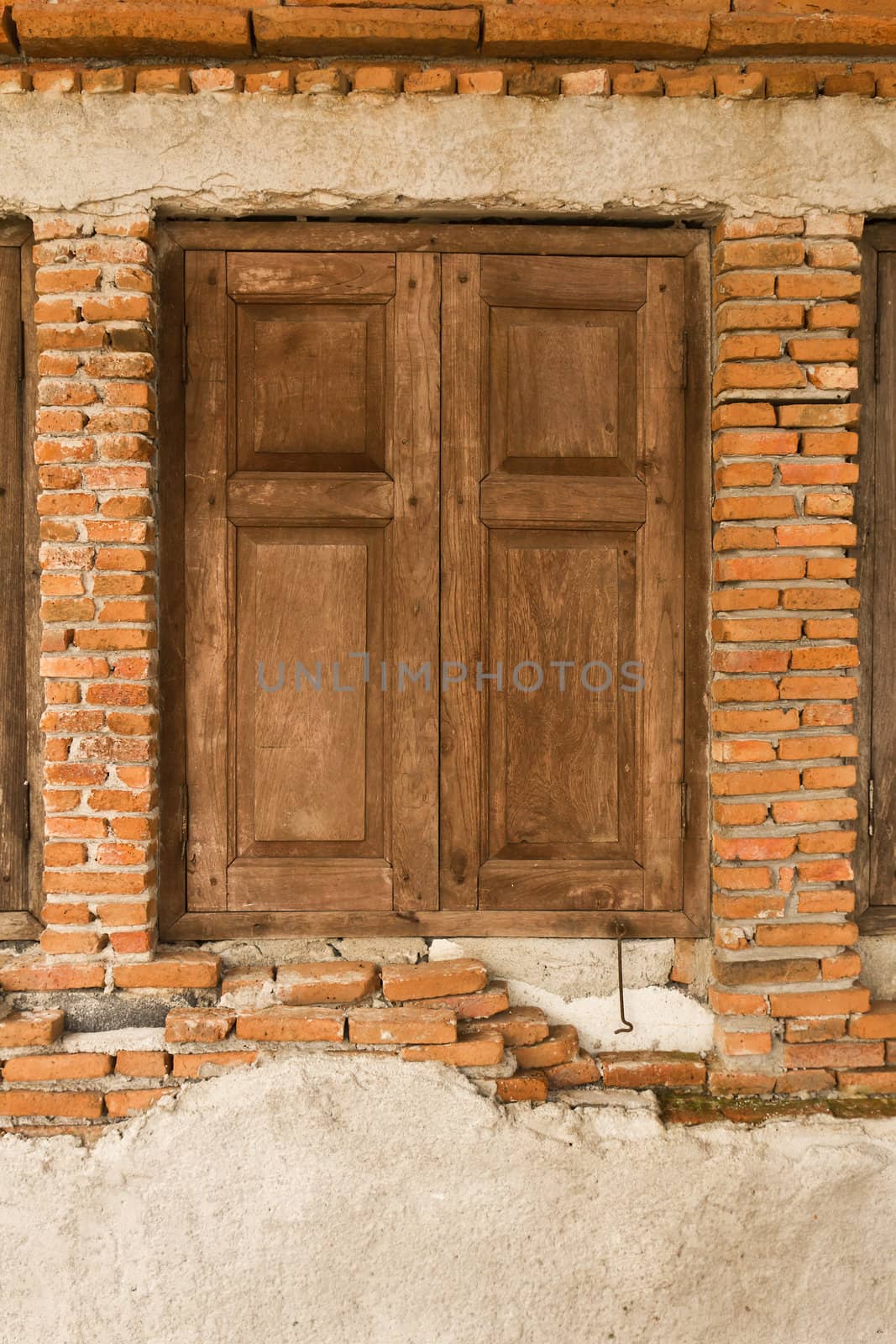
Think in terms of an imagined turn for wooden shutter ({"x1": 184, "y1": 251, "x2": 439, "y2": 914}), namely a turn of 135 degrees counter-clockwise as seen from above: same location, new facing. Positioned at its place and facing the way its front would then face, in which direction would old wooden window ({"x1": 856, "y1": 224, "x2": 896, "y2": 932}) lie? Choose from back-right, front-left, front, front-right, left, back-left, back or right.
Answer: front-right

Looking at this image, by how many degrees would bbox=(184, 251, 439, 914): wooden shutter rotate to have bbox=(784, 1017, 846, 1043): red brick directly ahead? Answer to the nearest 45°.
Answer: approximately 90° to its left

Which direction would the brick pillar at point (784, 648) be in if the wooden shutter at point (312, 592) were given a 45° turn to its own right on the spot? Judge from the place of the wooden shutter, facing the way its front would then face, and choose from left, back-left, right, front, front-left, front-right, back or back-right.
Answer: back-left

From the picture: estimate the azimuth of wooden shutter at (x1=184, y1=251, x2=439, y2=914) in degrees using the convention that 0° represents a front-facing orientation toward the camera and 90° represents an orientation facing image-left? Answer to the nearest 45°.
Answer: approximately 0°

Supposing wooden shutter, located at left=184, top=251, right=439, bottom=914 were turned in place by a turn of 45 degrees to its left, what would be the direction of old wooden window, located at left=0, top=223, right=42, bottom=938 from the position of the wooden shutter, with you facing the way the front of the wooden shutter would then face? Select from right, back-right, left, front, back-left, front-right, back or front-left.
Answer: back-right
